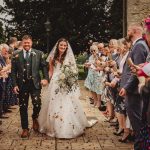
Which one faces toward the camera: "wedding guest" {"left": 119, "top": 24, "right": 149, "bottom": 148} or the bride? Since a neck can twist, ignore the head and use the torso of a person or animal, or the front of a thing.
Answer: the bride

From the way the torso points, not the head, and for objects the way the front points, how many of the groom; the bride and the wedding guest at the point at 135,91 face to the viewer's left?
1

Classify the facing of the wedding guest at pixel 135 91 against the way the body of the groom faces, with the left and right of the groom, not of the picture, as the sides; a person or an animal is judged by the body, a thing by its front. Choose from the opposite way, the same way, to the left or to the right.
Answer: to the right

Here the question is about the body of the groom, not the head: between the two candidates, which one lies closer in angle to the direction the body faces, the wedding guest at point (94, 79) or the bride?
the bride

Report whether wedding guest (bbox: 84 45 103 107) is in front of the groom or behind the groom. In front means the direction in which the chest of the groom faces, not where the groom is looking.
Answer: behind

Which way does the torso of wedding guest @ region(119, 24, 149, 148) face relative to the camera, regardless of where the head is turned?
to the viewer's left

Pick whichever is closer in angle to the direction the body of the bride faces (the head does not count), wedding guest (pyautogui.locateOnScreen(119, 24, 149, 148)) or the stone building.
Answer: the wedding guest

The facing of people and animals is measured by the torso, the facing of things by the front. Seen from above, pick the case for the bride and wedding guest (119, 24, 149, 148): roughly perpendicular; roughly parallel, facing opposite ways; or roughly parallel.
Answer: roughly perpendicular

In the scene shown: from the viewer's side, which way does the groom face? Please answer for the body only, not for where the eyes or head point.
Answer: toward the camera

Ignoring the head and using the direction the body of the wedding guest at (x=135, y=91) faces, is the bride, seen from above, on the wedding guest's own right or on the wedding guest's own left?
on the wedding guest's own right

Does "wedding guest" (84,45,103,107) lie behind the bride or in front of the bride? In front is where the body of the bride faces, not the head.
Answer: behind

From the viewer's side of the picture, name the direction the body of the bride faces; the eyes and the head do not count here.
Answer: toward the camera

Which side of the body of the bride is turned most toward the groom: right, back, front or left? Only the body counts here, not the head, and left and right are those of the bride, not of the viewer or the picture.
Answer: right

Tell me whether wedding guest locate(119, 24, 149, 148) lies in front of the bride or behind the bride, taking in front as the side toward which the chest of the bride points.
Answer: in front

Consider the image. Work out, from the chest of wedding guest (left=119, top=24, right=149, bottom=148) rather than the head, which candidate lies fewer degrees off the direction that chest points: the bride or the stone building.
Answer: the bride
